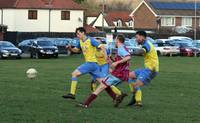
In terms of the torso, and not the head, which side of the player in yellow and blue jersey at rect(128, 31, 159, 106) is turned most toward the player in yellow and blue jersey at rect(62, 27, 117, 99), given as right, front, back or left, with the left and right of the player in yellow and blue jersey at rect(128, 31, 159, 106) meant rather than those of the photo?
front

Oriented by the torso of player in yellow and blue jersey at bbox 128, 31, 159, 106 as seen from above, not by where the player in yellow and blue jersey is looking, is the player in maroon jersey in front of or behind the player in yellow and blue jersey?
in front

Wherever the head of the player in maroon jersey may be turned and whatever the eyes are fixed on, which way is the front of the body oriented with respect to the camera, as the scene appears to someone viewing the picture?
to the viewer's left

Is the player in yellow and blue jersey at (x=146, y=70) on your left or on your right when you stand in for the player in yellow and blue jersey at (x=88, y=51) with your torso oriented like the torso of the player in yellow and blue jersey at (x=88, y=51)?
on your left

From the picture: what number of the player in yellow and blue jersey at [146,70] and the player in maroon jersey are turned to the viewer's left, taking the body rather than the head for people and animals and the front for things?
2

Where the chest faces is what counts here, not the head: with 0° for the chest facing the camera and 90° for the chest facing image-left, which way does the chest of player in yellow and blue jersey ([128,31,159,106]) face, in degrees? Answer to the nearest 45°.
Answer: approximately 90°

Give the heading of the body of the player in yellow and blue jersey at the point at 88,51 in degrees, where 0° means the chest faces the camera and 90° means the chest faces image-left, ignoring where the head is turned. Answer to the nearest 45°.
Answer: approximately 45°
